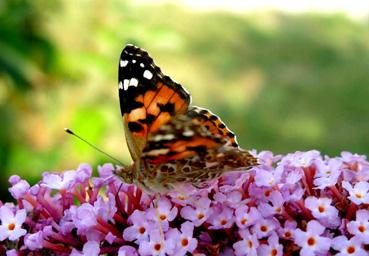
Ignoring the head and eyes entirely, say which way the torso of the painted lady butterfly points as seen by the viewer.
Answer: to the viewer's left
